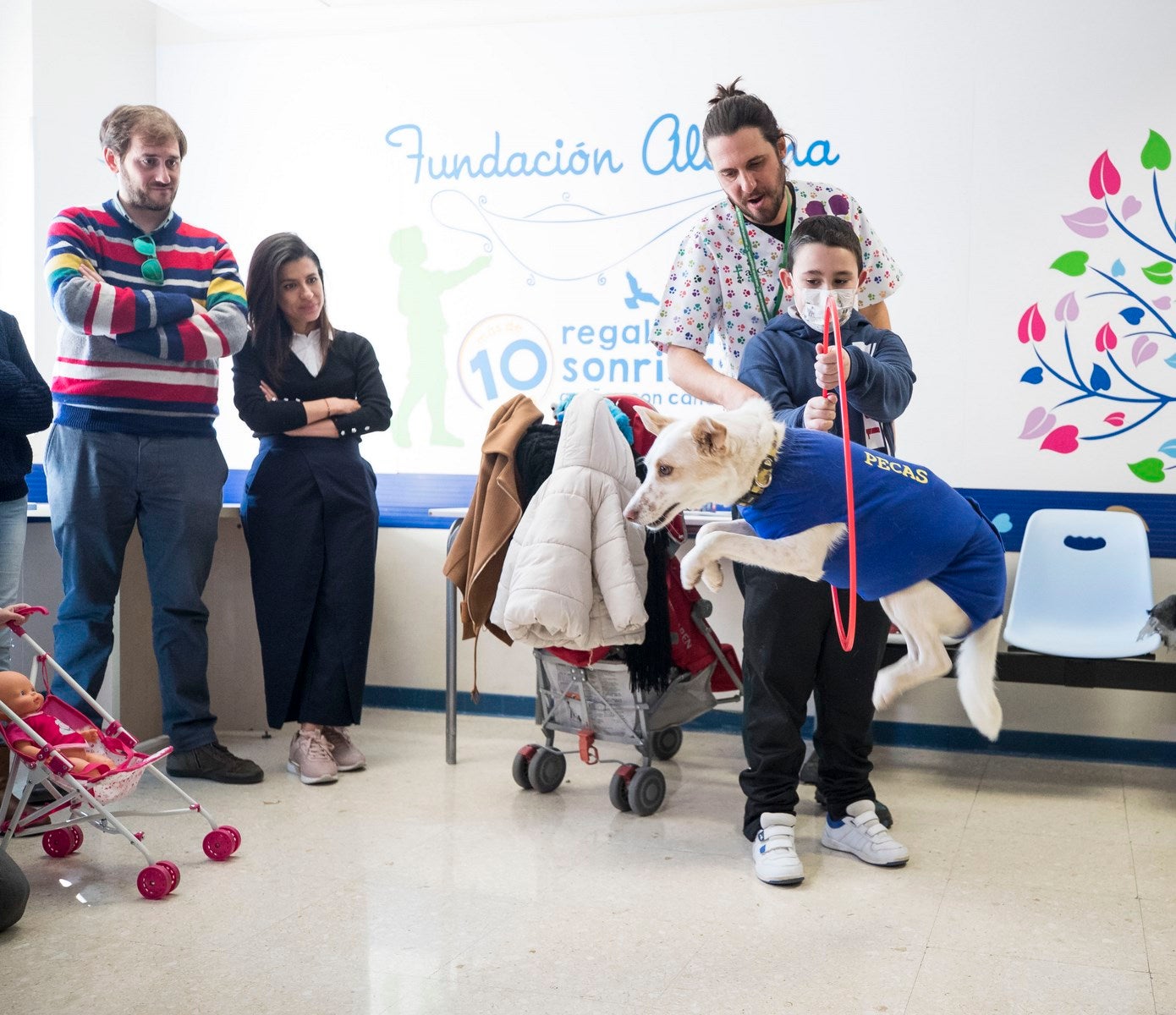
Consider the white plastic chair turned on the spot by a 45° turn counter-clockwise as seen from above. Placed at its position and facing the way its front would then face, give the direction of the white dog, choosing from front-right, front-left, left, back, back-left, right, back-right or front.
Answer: front-right

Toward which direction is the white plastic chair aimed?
toward the camera

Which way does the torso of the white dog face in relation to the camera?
to the viewer's left

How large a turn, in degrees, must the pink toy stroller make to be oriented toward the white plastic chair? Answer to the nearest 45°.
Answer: approximately 45° to its left

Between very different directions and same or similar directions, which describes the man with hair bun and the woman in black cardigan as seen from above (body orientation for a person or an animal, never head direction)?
same or similar directions

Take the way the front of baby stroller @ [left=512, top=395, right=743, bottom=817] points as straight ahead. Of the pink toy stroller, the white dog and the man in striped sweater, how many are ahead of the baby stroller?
0

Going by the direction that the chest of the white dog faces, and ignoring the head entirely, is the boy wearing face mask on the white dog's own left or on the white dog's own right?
on the white dog's own right

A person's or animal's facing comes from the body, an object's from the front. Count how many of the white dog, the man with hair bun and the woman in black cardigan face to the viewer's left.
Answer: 1

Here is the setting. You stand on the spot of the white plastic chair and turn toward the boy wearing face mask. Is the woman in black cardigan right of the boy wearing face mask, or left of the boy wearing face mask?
right

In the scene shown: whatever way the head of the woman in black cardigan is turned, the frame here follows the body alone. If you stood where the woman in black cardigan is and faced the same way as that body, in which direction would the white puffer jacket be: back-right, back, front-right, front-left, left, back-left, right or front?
front-left

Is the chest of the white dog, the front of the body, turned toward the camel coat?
no

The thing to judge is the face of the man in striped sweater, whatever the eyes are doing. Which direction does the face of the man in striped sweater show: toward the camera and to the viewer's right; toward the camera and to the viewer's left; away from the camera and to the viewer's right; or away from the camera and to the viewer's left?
toward the camera and to the viewer's right

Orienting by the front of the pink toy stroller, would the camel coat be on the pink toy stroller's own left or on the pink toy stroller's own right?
on the pink toy stroller's own left

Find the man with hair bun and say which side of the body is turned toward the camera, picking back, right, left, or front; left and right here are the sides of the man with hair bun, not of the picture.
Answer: front

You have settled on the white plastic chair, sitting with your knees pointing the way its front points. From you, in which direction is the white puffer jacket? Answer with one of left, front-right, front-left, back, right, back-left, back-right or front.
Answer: front-right

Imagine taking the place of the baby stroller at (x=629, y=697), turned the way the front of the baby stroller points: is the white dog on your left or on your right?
on your right

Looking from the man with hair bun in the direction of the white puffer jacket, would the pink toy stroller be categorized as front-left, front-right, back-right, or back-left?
front-left

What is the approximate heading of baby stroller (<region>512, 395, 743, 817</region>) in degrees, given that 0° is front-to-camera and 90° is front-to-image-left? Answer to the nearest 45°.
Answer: approximately 225°

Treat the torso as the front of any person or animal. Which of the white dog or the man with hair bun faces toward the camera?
the man with hair bun
